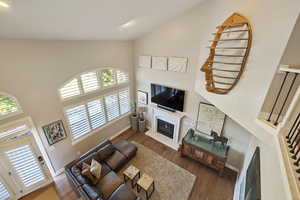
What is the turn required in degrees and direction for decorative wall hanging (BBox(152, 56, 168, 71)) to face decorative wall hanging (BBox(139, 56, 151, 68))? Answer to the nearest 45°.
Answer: approximately 90° to its right

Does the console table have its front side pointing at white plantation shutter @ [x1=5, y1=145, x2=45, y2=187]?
yes

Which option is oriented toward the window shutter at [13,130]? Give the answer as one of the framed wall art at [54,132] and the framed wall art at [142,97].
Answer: the framed wall art at [142,97]

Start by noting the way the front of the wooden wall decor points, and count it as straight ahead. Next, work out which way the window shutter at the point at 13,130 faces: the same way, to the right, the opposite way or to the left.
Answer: the opposite way

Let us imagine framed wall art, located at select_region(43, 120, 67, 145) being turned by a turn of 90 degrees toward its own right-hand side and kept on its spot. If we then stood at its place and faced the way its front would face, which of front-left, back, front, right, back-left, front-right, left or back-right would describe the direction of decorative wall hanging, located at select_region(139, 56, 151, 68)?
back-left

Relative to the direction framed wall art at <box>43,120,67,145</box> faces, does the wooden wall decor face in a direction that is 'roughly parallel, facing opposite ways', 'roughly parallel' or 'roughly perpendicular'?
roughly parallel, facing opposite ways

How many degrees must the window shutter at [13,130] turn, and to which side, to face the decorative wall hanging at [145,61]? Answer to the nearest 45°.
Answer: approximately 45° to its left

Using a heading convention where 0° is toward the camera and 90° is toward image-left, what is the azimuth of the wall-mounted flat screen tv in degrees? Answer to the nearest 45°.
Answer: approximately 45°

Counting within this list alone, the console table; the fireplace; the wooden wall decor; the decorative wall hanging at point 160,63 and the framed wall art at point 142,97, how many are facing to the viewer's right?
0

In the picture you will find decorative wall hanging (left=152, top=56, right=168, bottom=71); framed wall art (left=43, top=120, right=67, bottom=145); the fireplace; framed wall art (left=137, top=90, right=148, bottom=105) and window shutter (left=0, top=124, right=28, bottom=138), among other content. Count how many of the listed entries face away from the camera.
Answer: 0

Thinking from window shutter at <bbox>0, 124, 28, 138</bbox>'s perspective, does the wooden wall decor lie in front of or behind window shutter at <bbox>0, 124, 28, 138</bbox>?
in front

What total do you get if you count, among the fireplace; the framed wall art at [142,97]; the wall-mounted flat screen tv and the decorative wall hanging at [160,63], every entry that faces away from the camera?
0

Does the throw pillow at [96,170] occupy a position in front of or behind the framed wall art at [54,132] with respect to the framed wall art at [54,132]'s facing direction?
in front

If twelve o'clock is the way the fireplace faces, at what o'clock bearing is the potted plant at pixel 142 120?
The potted plant is roughly at 2 o'clock from the fireplace.

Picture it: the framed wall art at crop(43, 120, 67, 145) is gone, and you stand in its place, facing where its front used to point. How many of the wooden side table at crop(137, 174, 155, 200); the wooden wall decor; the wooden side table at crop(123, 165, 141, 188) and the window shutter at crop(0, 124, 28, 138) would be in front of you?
3

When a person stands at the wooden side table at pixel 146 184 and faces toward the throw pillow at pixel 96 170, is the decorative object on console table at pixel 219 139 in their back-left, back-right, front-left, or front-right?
back-right
